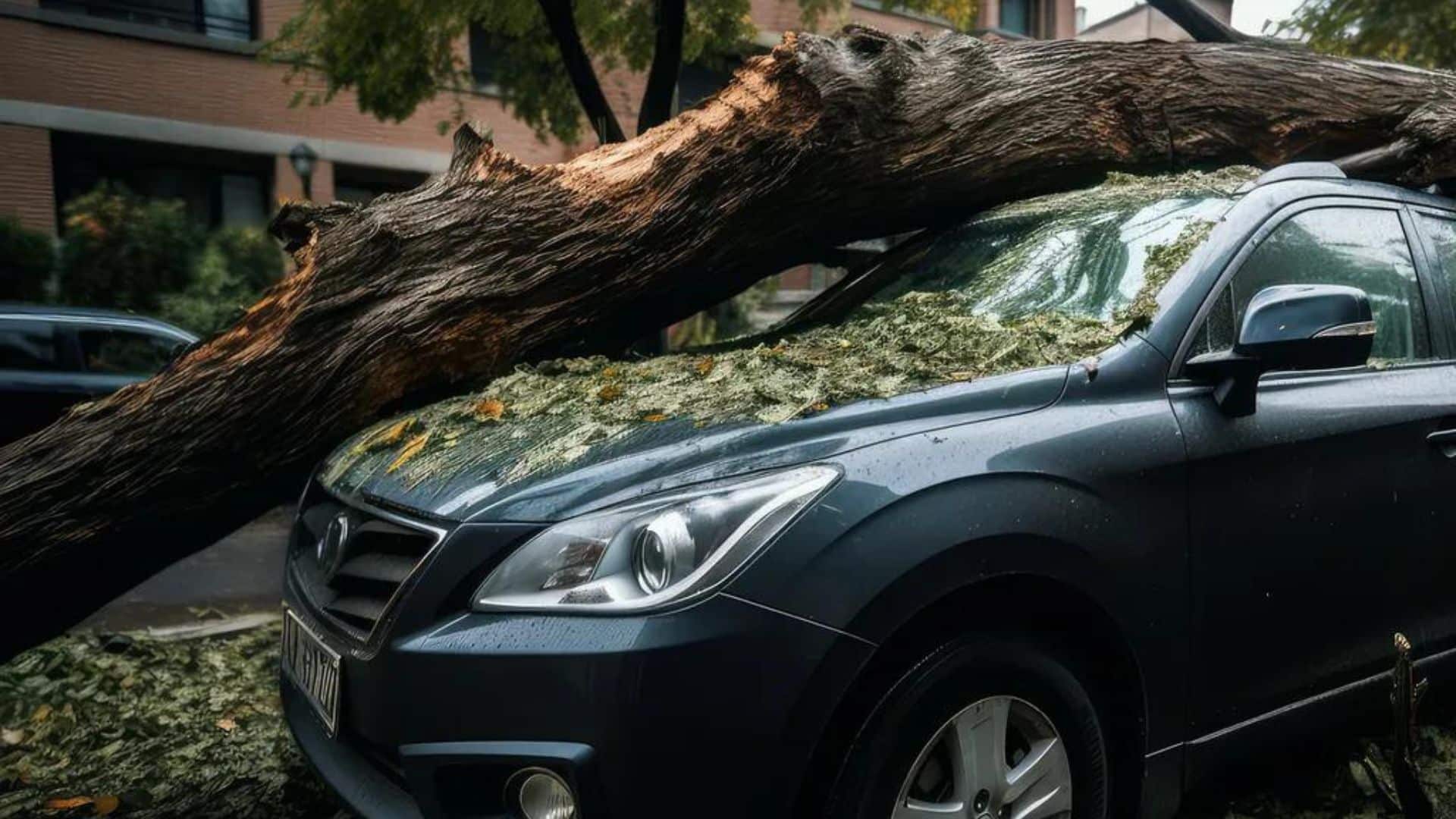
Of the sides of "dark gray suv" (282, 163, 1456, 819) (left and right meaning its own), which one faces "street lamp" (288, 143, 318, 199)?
right

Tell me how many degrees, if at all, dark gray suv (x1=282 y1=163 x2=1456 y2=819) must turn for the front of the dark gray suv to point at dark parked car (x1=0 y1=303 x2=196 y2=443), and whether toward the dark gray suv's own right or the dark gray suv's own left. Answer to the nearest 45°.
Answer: approximately 90° to the dark gray suv's own right

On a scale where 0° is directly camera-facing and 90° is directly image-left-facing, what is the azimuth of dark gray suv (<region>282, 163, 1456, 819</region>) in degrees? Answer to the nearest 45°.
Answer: approximately 45°

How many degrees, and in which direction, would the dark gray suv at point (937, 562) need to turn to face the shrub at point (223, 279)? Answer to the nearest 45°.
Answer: approximately 90° to its right

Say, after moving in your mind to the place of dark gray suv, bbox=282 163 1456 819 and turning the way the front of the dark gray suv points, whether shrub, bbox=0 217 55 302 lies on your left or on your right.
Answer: on your right
